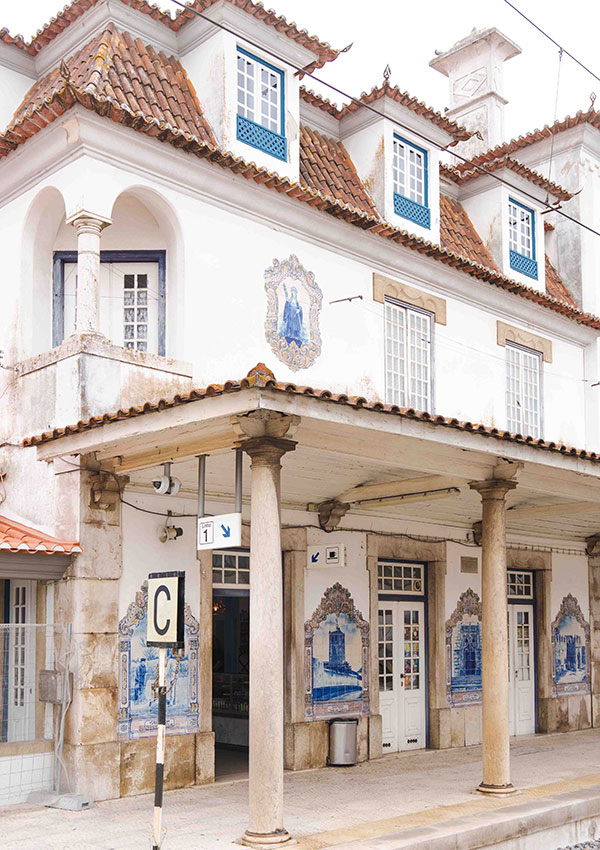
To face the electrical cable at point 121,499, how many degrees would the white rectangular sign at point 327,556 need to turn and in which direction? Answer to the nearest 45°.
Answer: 0° — it already faces it

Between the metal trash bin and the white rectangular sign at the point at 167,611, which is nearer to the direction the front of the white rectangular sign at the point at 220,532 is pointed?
the white rectangular sign at the point at 167,611

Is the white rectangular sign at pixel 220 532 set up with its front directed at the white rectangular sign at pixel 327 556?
no

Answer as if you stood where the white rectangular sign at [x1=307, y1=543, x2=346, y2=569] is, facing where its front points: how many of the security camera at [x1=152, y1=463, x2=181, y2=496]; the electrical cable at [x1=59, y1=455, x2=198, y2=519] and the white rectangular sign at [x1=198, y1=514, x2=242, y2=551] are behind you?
0

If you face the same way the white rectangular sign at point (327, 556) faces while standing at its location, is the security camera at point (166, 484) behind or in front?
in front

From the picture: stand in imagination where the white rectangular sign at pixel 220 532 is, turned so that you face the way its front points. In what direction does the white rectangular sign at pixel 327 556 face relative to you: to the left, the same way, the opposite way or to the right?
the same way

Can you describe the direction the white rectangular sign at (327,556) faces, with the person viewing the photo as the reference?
facing the viewer and to the left of the viewer

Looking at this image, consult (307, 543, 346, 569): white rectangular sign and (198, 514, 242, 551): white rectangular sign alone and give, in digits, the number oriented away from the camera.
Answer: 0

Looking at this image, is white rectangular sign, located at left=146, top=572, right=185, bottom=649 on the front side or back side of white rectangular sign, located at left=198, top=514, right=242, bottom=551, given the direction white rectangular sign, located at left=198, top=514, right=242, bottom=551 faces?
on the front side
